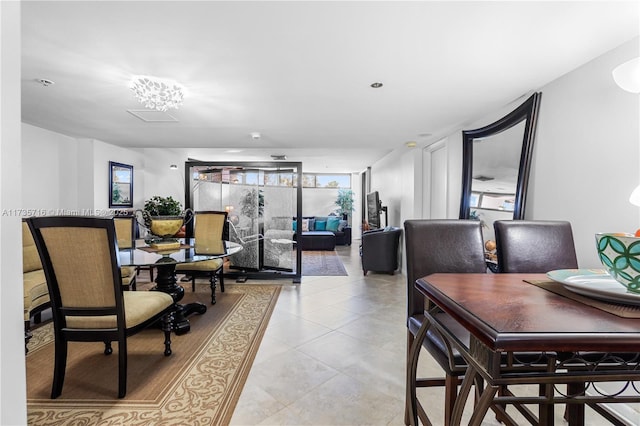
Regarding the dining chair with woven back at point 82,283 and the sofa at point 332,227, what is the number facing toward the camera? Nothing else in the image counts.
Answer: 1

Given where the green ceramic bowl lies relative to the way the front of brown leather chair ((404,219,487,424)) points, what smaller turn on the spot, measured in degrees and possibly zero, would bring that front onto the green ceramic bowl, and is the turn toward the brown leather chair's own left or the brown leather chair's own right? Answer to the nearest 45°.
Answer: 0° — it already faces it

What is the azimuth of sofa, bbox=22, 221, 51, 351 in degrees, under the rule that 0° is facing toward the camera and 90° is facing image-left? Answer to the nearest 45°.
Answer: approximately 315°

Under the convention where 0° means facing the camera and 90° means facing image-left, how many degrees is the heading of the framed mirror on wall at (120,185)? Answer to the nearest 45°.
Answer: approximately 315°

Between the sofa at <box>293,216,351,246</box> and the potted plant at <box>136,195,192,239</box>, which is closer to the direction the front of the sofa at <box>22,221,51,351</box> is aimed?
the potted plant

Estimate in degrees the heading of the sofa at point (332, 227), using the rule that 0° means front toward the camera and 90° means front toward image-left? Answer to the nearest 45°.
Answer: approximately 0°

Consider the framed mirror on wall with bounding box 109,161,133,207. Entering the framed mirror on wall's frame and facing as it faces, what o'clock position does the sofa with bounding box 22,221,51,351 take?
The sofa is roughly at 2 o'clock from the framed mirror on wall.

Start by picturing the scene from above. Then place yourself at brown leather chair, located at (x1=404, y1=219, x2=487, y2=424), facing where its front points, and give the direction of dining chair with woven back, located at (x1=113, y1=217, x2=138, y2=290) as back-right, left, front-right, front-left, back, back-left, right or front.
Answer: back-right

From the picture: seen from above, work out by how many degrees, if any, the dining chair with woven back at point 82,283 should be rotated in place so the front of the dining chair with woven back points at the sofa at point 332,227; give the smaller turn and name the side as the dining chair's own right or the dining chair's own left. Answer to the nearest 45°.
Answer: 0° — it already faces it

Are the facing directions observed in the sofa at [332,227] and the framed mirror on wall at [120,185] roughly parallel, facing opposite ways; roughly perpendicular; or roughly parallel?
roughly perpendicular

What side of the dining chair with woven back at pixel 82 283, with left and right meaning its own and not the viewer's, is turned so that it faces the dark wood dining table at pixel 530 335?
right

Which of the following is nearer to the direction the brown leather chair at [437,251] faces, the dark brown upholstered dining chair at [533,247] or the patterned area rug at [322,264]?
the dark brown upholstered dining chair
